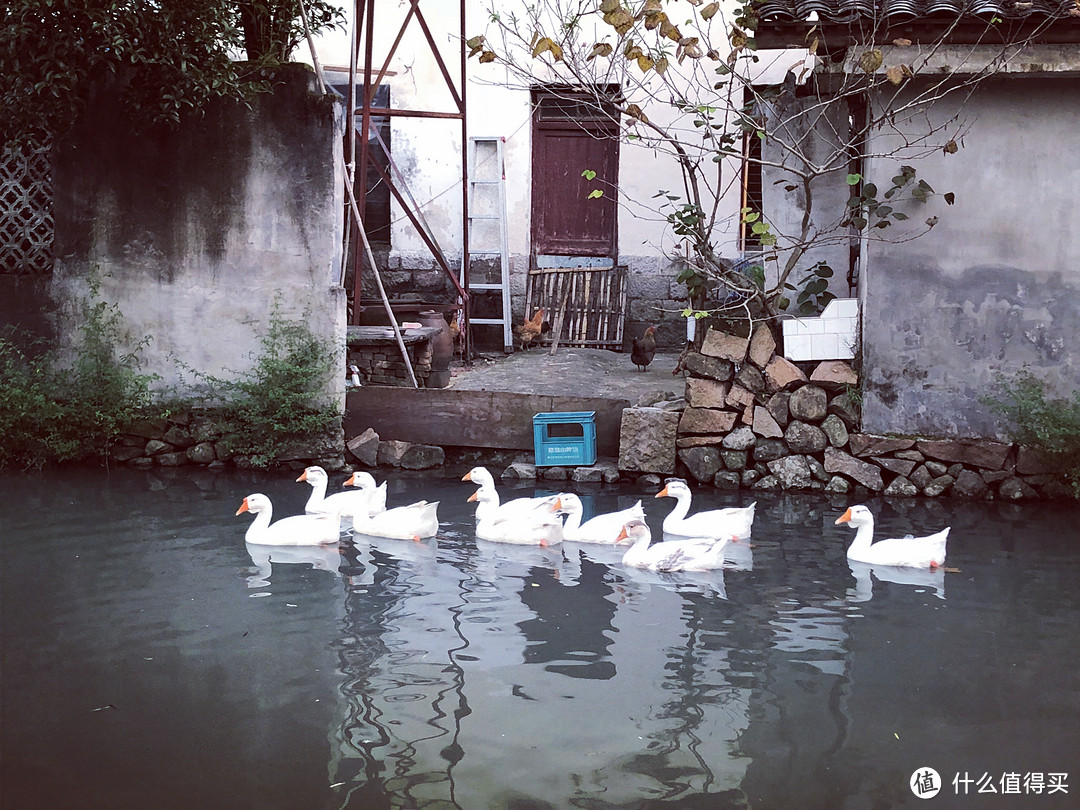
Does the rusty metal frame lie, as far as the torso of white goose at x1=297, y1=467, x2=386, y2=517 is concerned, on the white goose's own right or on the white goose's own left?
on the white goose's own right

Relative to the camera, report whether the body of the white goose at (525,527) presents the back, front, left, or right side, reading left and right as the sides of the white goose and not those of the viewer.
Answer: left

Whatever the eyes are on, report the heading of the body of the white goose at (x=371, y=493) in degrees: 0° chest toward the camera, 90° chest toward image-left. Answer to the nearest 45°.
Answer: approximately 90°

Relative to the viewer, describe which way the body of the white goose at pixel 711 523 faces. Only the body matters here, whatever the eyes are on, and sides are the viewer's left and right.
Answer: facing to the left of the viewer

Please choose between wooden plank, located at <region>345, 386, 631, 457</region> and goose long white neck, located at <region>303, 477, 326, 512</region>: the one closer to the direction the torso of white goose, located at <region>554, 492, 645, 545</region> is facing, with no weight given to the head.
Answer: the goose long white neck

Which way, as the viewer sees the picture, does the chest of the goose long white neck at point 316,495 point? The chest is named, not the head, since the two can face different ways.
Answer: to the viewer's left

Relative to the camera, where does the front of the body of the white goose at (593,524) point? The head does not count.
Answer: to the viewer's left

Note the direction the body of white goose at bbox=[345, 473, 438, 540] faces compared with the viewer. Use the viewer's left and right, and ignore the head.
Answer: facing to the left of the viewer

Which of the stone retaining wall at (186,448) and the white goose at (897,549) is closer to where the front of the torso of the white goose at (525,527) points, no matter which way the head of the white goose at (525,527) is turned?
the stone retaining wall

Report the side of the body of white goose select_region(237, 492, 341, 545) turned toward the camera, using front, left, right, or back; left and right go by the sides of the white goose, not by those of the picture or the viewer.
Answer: left

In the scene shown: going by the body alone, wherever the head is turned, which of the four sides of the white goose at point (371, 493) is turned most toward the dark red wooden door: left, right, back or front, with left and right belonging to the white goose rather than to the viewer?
right

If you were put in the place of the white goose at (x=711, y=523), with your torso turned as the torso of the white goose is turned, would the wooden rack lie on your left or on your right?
on your right

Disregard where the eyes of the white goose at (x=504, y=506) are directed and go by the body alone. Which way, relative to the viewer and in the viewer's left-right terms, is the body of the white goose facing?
facing to the left of the viewer

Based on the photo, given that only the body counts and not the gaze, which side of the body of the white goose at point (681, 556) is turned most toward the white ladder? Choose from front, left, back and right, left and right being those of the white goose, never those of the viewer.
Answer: right
